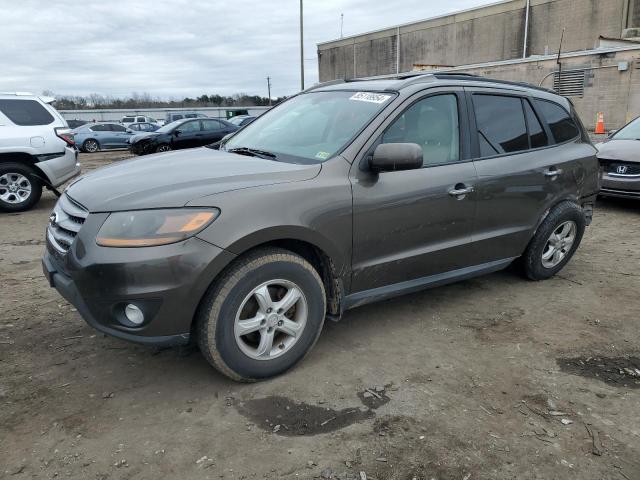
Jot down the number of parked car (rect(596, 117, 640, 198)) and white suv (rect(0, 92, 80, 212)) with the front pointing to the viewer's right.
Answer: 0

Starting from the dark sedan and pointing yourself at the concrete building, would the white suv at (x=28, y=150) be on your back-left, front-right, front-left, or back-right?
back-right

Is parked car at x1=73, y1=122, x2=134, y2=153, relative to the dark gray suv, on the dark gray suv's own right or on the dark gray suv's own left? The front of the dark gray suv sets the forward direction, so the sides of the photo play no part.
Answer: on the dark gray suv's own right

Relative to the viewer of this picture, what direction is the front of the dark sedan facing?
facing the viewer and to the left of the viewer

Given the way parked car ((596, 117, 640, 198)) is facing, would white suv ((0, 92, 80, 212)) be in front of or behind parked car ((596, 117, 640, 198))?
in front

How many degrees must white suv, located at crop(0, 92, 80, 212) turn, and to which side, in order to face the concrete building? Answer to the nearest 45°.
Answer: approximately 135° to its right

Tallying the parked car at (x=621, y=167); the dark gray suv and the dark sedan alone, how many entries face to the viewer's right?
0

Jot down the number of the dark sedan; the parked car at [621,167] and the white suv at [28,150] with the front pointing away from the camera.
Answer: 0

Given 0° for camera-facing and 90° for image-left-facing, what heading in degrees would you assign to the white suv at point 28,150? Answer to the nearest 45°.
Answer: approximately 90°

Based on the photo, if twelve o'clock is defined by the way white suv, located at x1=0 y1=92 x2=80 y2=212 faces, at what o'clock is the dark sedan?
The dark sedan is roughly at 4 o'clock from the white suv.

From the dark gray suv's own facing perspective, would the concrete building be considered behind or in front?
behind
